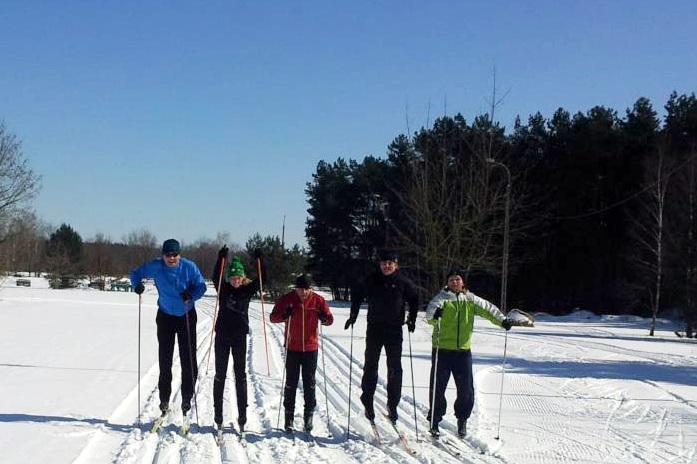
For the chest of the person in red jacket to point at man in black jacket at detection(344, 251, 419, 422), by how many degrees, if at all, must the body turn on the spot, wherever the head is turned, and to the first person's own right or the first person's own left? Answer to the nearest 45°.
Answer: approximately 90° to the first person's own left

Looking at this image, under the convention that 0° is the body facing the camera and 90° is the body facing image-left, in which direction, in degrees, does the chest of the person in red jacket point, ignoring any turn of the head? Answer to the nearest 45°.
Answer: approximately 0°

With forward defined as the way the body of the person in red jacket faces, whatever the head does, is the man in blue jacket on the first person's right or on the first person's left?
on the first person's right

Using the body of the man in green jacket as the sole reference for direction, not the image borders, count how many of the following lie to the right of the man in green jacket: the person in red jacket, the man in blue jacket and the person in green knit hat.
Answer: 3

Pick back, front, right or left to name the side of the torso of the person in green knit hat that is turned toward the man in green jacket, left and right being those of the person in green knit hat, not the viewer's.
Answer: left

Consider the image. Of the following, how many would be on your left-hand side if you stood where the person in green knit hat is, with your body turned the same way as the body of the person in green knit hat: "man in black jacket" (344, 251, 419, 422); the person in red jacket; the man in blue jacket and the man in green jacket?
3

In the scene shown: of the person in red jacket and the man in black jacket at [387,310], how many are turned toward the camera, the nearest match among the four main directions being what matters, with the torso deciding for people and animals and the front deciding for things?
2

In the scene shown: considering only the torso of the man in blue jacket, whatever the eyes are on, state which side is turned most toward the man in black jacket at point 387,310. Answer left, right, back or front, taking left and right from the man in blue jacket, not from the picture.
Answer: left
